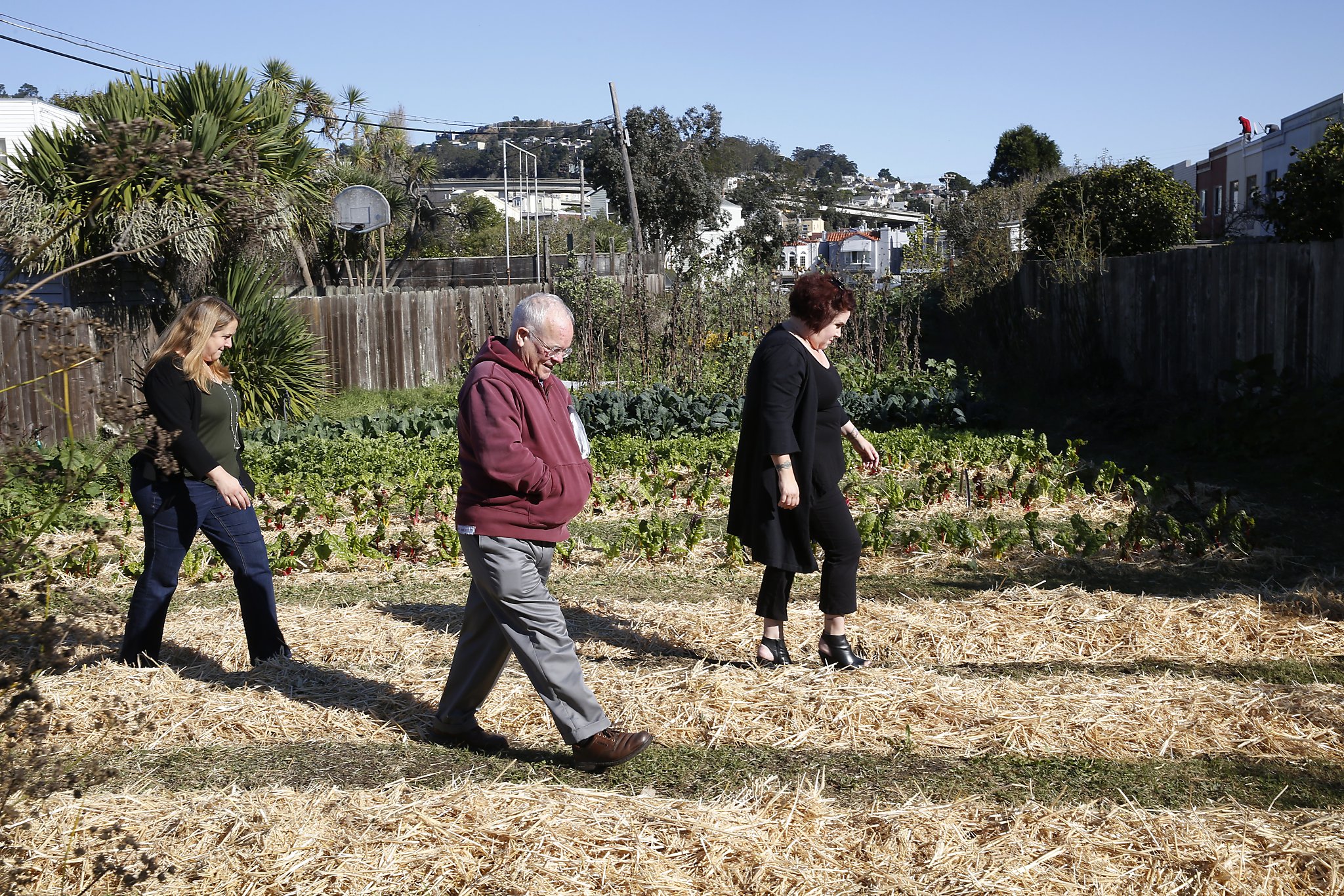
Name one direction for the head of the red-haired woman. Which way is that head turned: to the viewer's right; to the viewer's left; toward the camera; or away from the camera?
to the viewer's right

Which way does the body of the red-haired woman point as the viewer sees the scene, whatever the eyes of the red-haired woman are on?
to the viewer's right

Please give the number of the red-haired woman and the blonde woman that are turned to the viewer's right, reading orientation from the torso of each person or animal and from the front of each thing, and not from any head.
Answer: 2

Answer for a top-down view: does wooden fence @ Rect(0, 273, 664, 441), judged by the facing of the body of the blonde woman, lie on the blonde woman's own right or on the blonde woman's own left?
on the blonde woman's own left

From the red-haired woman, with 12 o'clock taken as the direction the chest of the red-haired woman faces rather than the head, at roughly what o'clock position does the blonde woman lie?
The blonde woman is roughly at 6 o'clock from the red-haired woman.

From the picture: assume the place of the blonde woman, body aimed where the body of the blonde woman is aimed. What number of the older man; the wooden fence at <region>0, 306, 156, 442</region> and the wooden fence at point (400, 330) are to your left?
2

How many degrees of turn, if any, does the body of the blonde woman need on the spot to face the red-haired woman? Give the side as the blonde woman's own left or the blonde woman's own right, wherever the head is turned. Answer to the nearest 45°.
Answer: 0° — they already face them

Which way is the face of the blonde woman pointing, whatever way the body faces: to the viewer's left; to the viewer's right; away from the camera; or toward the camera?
to the viewer's right

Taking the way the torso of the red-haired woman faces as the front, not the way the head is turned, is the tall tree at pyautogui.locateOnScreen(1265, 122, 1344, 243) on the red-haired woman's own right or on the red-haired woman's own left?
on the red-haired woman's own left

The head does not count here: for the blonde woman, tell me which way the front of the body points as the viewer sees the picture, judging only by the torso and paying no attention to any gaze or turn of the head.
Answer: to the viewer's right

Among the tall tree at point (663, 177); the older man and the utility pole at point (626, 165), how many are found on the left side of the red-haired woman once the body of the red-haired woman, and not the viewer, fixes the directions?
2
